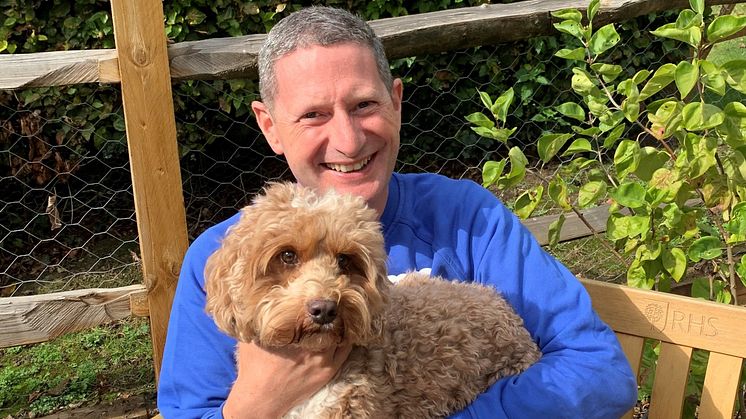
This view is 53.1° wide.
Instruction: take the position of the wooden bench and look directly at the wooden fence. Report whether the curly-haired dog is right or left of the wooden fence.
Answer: left

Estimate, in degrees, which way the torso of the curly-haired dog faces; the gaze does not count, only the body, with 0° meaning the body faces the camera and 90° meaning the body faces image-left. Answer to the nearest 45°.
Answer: approximately 45°

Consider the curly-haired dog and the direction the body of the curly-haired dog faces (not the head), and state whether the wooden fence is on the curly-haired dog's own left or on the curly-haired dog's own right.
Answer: on the curly-haired dog's own right
